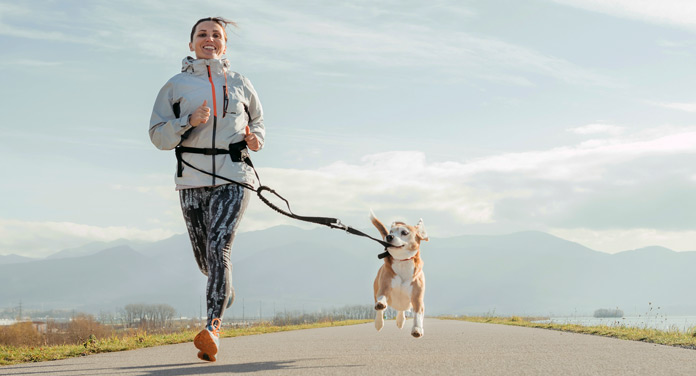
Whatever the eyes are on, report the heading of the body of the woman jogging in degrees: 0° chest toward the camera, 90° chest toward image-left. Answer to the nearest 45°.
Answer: approximately 0°
